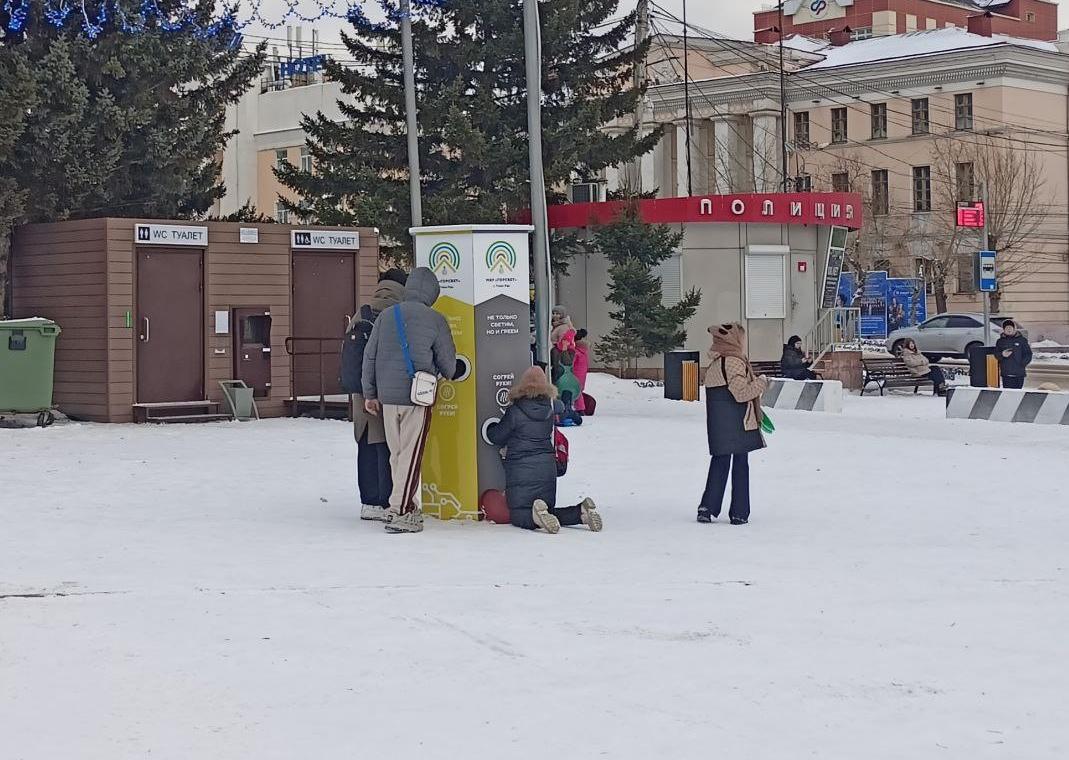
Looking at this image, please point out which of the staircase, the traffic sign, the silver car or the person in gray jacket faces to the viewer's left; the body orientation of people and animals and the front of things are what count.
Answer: the silver car

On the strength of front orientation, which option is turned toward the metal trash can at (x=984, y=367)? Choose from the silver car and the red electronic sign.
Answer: the red electronic sign

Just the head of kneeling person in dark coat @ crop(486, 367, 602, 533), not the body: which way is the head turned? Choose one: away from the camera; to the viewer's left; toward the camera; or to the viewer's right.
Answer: away from the camera

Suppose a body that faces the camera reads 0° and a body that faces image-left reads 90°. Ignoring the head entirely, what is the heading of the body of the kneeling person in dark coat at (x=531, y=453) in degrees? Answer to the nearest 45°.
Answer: approximately 135°

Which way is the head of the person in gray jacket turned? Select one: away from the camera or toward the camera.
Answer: away from the camera

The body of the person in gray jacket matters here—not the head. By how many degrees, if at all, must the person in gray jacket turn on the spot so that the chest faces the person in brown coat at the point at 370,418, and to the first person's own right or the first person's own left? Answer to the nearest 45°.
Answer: approximately 45° to the first person's own left

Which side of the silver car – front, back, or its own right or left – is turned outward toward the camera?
left

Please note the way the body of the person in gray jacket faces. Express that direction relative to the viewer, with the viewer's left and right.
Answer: facing away from the viewer and to the right of the viewer

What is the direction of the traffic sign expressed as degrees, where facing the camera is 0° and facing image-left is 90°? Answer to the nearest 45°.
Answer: approximately 0°

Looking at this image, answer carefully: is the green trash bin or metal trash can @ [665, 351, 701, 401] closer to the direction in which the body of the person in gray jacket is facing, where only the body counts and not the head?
the metal trash can

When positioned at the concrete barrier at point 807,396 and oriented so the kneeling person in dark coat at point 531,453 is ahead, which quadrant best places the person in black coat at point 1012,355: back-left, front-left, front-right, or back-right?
back-left
